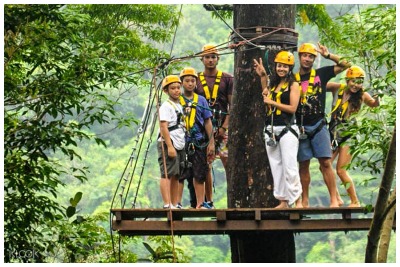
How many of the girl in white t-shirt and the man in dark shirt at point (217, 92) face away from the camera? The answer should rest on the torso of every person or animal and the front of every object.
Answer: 0

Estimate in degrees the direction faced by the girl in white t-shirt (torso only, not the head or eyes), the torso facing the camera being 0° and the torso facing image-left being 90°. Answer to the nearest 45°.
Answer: approximately 315°

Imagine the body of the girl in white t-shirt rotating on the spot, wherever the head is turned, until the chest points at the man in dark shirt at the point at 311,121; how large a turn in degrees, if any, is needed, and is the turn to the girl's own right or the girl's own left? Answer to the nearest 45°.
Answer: approximately 45° to the girl's own left
